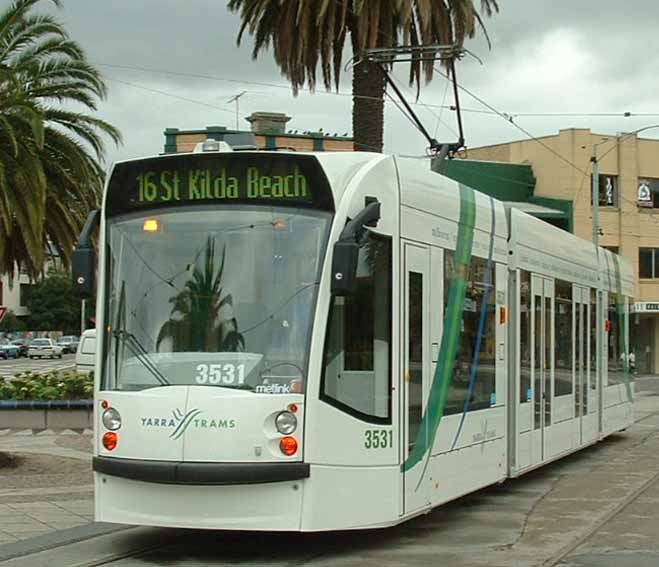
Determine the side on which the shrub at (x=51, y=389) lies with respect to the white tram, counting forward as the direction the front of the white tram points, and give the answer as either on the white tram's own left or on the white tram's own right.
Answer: on the white tram's own right

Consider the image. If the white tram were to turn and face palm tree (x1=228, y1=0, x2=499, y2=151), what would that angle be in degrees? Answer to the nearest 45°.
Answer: approximately 135° to its right

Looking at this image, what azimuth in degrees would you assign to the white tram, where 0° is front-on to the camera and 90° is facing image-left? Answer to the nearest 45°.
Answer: approximately 45°

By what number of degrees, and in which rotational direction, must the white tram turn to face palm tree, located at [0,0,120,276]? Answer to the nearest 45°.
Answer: approximately 90° to its right
